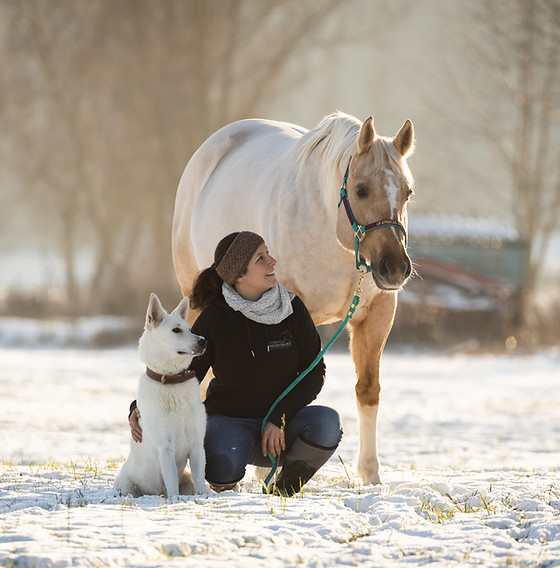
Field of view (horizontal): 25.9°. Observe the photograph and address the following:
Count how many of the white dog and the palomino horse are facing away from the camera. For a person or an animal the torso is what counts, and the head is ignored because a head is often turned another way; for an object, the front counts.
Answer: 0

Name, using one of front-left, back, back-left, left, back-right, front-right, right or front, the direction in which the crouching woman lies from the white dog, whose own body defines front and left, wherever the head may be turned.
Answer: left

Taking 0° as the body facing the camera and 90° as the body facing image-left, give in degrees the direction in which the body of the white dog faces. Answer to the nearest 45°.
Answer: approximately 315°

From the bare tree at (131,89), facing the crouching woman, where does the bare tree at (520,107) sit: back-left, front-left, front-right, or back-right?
front-left

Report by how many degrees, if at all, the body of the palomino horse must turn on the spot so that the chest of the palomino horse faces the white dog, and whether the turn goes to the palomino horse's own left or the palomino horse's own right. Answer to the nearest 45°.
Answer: approximately 90° to the palomino horse's own right

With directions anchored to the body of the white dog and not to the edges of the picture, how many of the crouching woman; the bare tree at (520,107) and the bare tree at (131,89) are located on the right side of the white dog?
0

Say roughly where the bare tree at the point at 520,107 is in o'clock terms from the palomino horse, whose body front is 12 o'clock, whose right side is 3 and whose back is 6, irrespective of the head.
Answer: The bare tree is roughly at 8 o'clock from the palomino horse.

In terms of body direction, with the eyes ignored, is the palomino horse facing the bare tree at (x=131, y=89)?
no

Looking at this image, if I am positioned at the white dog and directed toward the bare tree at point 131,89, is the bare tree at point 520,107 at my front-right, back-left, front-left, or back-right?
front-right

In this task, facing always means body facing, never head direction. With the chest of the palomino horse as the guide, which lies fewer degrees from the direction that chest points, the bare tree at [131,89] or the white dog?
the white dog

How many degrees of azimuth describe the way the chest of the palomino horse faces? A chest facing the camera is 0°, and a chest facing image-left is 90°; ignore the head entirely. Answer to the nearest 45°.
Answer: approximately 315°

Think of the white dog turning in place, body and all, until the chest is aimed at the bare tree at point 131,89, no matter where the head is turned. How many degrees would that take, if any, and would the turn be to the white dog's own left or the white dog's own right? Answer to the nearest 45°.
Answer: approximately 135° to the white dog's own left

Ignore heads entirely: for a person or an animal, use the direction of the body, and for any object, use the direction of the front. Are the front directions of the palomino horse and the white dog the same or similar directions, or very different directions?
same or similar directions

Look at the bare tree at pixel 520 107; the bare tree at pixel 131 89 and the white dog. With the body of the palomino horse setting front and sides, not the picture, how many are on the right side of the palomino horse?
1
